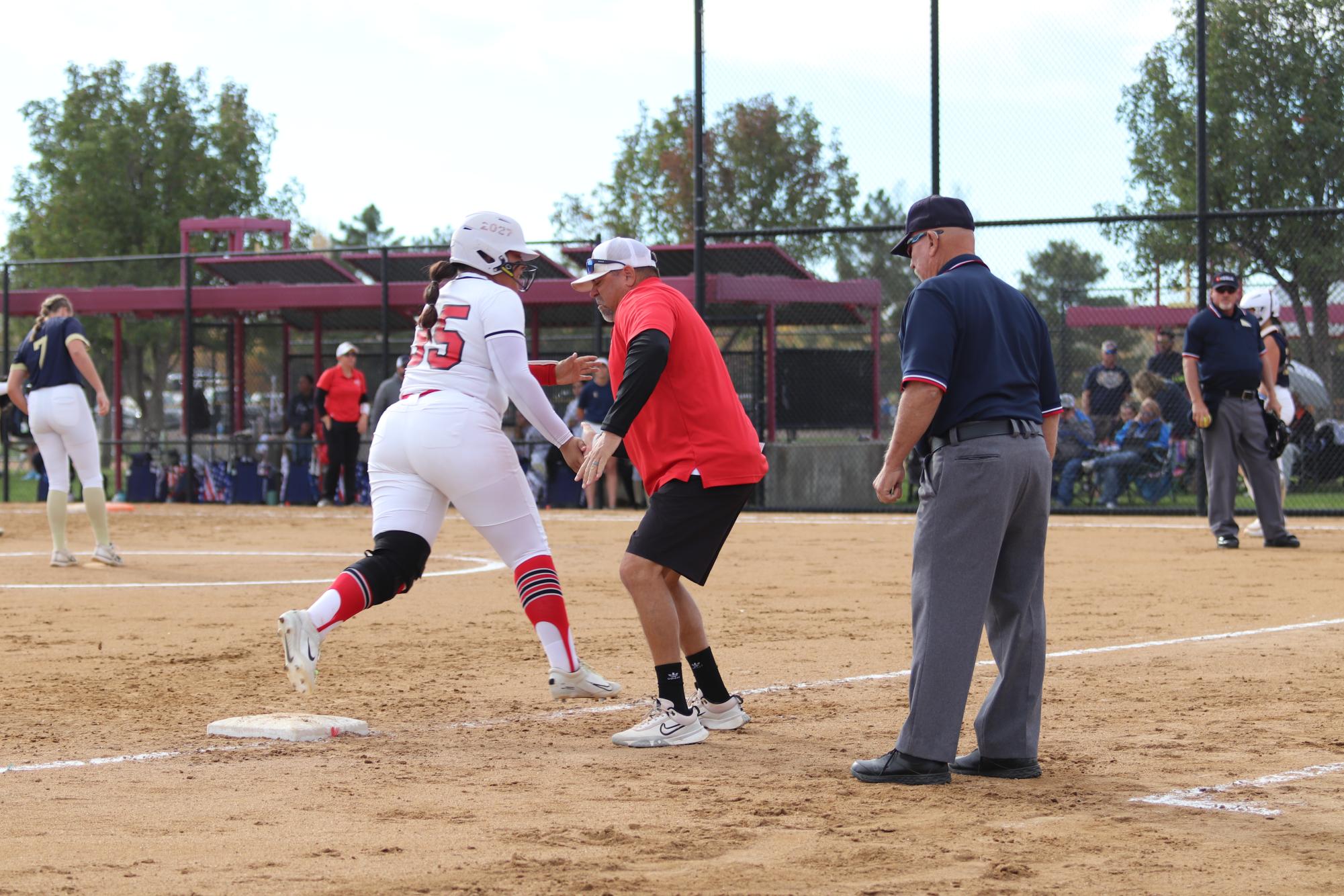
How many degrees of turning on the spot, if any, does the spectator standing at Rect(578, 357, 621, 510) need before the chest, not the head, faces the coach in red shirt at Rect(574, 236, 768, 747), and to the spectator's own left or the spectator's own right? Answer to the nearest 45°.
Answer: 0° — they already face them

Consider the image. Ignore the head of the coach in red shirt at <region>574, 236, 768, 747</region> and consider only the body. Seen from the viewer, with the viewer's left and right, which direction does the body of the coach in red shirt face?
facing to the left of the viewer

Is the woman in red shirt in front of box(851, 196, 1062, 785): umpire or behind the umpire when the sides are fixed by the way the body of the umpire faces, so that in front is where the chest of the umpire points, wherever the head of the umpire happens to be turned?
in front

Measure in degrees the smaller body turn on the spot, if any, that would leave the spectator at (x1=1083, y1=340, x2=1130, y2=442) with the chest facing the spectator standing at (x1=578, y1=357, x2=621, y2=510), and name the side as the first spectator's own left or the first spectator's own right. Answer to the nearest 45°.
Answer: approximately 90° to the first spectator's own right

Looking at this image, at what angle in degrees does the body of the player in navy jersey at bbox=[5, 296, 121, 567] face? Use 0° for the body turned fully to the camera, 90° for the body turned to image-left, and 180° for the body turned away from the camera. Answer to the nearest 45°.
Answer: approximately 225°

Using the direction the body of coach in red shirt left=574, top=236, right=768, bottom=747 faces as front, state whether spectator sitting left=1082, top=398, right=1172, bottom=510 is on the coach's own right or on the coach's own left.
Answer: on the coach's own right

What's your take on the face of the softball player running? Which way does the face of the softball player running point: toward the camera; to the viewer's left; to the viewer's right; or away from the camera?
to the viewer's right

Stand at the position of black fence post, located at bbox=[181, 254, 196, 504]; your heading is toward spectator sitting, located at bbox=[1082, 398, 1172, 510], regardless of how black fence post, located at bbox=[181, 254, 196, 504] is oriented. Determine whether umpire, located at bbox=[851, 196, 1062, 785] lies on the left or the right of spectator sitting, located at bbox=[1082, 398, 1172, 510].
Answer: right

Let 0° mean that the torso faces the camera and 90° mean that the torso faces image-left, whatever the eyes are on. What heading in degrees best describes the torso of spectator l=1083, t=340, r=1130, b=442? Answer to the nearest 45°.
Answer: approximately 0°

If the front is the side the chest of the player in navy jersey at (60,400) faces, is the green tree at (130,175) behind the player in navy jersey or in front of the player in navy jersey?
in front

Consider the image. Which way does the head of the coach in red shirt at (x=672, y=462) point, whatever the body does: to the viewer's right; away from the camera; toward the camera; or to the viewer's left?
to the viewer's left

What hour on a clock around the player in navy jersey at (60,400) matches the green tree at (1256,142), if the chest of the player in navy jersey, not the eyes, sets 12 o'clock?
The green tree is roughly at 1 o'clock from the player in navy jersey.

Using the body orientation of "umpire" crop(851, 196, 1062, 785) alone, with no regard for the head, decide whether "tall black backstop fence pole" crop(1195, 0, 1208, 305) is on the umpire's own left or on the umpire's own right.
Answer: on the umpire's own right
